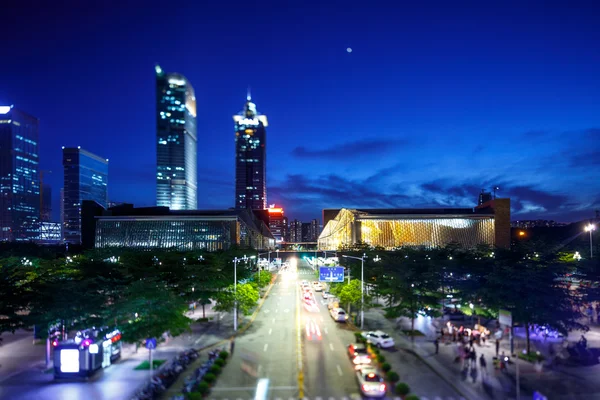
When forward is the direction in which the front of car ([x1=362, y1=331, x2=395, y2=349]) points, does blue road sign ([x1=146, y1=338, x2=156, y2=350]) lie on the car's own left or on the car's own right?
on the car's own left

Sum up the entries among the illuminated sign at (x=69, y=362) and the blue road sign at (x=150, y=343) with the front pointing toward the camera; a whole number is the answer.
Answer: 2

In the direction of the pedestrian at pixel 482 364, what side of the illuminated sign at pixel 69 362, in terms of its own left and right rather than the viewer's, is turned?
left

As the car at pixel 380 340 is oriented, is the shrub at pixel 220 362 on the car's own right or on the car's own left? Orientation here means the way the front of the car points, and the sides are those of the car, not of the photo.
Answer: on the car's own left

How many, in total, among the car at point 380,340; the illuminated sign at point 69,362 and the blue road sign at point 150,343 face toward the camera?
2

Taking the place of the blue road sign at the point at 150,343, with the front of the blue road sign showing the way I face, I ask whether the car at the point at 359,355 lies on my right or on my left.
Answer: on my left

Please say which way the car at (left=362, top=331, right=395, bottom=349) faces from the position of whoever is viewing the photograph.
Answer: facing away from the viewer and to the left of the viewer

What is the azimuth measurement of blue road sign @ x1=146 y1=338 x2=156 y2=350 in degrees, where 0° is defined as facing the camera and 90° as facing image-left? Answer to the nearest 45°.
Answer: approximately 0°

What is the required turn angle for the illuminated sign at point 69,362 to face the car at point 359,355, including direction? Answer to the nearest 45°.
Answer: approximately 90° to its left
